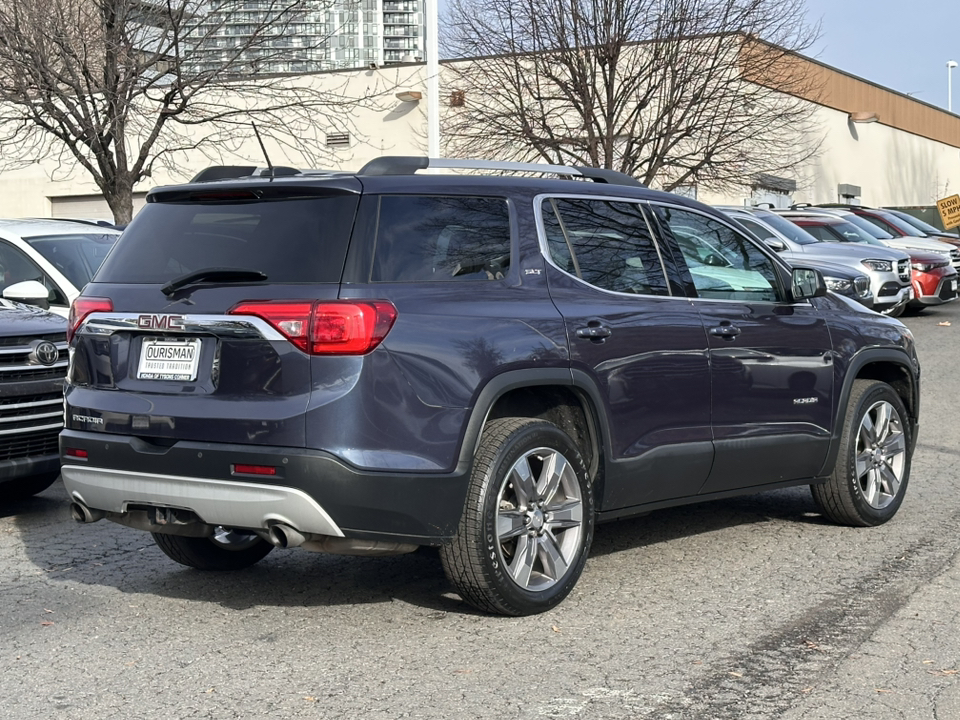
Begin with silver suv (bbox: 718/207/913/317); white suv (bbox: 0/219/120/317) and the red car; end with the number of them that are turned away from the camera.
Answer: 0

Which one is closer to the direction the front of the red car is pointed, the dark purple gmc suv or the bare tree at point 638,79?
the dark purple gmc suv

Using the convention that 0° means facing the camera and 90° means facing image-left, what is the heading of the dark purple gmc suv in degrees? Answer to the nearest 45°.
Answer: approximately 225°

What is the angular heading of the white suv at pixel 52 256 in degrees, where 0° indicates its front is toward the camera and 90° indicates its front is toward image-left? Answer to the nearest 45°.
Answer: approximately 315°

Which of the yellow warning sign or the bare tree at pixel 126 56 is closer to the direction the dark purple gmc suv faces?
the yellow warning sign

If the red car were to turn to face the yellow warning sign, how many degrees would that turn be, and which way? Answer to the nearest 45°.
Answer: approximately 135° to its left

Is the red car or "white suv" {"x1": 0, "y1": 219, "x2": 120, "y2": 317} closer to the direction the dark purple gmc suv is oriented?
the red car

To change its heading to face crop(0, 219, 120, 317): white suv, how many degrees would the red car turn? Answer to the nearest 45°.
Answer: approximately 90° to its right

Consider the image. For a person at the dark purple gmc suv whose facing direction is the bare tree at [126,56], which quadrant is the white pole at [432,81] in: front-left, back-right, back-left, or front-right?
front-right

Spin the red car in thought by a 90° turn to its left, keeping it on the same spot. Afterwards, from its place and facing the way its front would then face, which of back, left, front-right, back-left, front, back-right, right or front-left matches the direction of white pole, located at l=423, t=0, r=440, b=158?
back

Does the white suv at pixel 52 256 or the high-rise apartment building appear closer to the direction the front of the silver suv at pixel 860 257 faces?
the white suv

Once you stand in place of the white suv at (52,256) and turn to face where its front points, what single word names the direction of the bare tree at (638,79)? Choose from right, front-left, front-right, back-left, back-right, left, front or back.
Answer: left

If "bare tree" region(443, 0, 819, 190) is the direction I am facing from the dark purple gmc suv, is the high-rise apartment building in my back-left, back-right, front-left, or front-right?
front-left

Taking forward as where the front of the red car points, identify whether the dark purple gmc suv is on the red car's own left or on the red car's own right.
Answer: on the red car's own right
